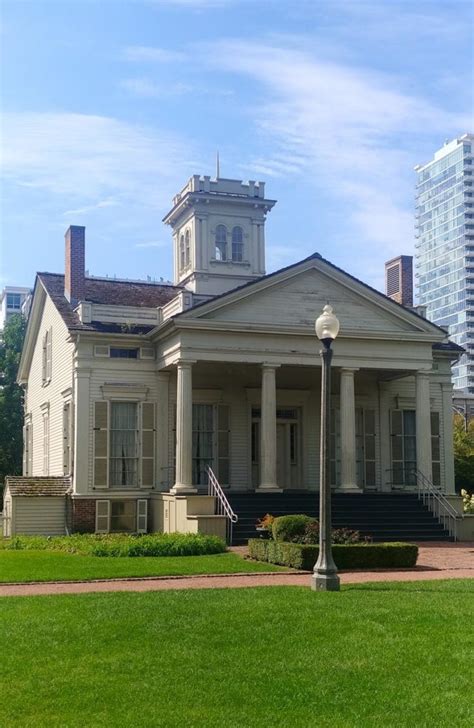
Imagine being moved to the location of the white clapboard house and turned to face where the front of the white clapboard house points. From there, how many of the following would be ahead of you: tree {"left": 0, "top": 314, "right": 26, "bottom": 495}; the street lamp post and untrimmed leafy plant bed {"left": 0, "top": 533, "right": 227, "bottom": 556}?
2

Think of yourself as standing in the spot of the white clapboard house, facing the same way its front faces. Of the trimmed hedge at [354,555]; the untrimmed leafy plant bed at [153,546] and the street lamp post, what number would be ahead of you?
3

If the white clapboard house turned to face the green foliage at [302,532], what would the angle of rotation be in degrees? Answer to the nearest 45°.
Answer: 0° — it already faces it

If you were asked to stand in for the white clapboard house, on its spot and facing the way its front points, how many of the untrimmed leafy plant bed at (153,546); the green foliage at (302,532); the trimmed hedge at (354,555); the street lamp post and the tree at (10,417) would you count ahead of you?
4

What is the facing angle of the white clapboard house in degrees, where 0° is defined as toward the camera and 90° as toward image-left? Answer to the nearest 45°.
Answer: approximately 0°

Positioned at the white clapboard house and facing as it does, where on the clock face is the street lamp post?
The street lamp post is roughly at 12 o'clock from the white clapboard house.

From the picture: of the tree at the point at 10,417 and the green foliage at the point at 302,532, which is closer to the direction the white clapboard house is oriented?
the green foliage

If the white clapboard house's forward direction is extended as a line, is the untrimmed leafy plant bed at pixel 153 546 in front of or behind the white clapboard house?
in front

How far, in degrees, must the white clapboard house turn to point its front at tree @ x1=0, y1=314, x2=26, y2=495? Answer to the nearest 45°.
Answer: approximately 135° to its right
